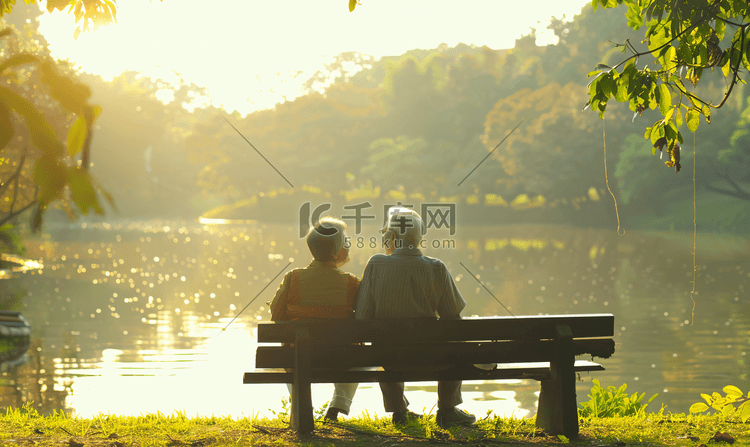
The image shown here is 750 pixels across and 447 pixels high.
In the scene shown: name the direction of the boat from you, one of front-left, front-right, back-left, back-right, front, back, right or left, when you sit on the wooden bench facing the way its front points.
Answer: front-left

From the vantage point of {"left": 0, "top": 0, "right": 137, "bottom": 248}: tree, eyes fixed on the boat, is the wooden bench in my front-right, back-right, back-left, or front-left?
front-right

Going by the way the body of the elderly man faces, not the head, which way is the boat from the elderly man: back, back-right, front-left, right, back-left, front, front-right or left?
front-left

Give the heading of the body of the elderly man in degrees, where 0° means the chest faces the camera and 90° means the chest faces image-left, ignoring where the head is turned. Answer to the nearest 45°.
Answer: approximately 180°

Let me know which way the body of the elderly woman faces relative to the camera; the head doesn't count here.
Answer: away from the camera

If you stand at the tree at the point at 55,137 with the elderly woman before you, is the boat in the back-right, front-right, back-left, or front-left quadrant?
front-left

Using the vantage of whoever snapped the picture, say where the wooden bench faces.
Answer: facing away from the viewer

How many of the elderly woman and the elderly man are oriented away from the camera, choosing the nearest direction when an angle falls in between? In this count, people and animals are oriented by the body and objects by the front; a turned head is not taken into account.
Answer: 2

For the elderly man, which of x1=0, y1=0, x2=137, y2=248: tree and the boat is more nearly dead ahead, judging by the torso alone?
the boat

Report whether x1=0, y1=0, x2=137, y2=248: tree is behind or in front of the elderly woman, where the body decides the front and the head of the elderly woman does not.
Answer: behind
